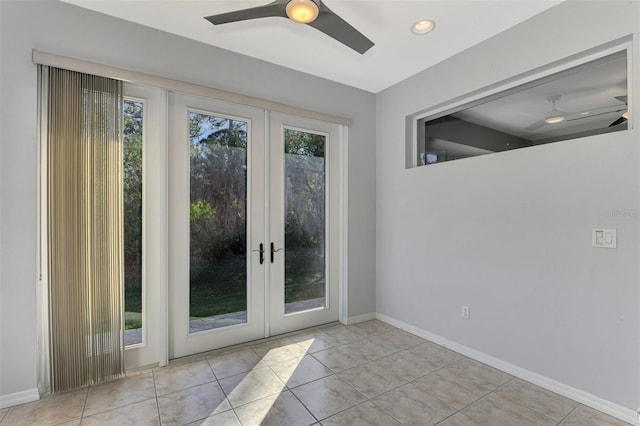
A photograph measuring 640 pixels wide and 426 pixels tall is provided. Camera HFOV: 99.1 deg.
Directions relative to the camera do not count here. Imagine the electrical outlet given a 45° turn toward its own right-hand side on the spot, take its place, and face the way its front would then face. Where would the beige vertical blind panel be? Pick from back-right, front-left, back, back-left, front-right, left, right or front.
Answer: front-left

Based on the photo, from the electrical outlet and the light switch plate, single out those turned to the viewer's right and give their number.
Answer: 0

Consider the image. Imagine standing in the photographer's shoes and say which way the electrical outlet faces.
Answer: facing the viewer and to the left of the viewer
